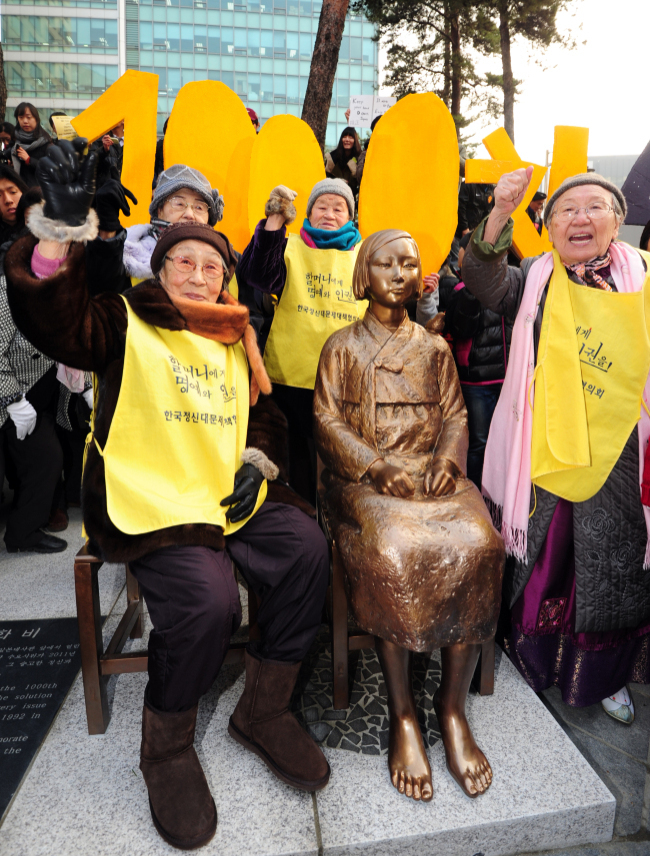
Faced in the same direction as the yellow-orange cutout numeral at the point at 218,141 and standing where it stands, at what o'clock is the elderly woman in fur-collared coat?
The elderly woman in fur-collared coat is roughly at 12 o'clock from the yellow-orange cutout numeral.

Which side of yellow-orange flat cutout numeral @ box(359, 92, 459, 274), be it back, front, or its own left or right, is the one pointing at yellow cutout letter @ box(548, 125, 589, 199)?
left

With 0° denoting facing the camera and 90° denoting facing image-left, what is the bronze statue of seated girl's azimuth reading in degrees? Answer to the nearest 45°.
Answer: approximately 0°

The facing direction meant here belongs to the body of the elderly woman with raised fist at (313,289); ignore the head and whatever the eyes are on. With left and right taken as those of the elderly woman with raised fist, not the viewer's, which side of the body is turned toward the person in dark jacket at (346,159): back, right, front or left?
back

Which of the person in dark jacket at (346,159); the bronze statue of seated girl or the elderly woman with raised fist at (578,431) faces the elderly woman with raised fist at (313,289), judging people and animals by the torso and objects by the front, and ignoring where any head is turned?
the person in dark jacket

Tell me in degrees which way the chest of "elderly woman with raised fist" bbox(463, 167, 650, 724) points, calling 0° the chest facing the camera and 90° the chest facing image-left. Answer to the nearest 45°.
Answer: approximately 0°
